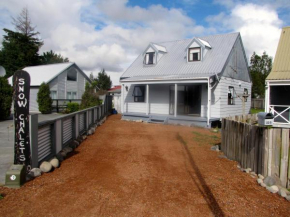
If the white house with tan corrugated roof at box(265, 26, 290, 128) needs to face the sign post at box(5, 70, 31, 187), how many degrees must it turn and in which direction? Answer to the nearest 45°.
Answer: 0° — it already faces it

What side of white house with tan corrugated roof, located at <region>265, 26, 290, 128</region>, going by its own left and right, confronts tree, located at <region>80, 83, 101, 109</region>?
right

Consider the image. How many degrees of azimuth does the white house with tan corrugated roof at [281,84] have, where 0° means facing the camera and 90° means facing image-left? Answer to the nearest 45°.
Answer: approximately 0°

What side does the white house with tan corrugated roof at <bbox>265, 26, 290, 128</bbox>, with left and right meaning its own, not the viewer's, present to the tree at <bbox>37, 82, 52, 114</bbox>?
right
